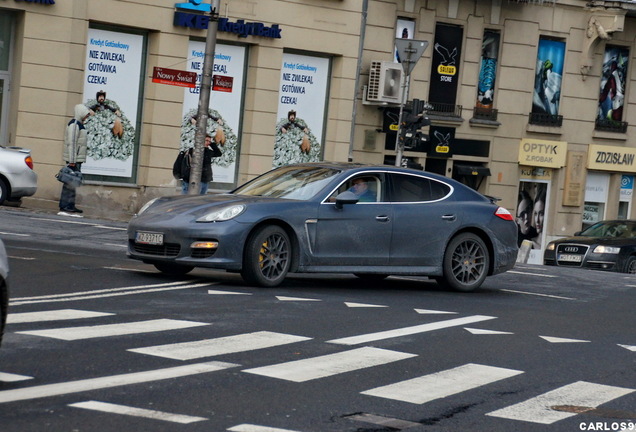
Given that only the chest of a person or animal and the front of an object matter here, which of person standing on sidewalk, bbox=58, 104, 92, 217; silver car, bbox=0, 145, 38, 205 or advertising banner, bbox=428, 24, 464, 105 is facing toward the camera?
the advertising banner

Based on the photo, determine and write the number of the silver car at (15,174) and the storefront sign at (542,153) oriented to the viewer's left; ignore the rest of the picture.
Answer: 1

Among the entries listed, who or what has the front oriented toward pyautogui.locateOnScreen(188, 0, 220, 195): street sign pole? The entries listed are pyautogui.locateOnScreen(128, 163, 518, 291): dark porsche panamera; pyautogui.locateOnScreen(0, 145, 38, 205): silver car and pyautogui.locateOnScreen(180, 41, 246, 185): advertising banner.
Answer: the advertising banner

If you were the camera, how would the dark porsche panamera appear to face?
facing the viewer and to the left of the viewer

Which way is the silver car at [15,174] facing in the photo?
to the viewer's left

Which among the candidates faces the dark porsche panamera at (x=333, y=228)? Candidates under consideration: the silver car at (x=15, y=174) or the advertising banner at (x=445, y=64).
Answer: the advertising banner

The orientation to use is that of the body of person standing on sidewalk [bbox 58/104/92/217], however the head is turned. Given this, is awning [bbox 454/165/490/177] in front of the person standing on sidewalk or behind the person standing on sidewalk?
in front

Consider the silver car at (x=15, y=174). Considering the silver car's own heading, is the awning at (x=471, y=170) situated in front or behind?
behind

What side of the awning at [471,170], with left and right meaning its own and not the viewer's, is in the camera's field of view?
front

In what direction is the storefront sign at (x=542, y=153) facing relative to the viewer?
toward the camera

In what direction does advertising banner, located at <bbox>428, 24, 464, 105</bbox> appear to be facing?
toward the camera

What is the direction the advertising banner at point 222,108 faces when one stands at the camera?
facing the viewer

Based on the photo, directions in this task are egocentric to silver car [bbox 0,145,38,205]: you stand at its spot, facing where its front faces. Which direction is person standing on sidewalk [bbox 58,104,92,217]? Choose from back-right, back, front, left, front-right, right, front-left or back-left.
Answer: back-right
